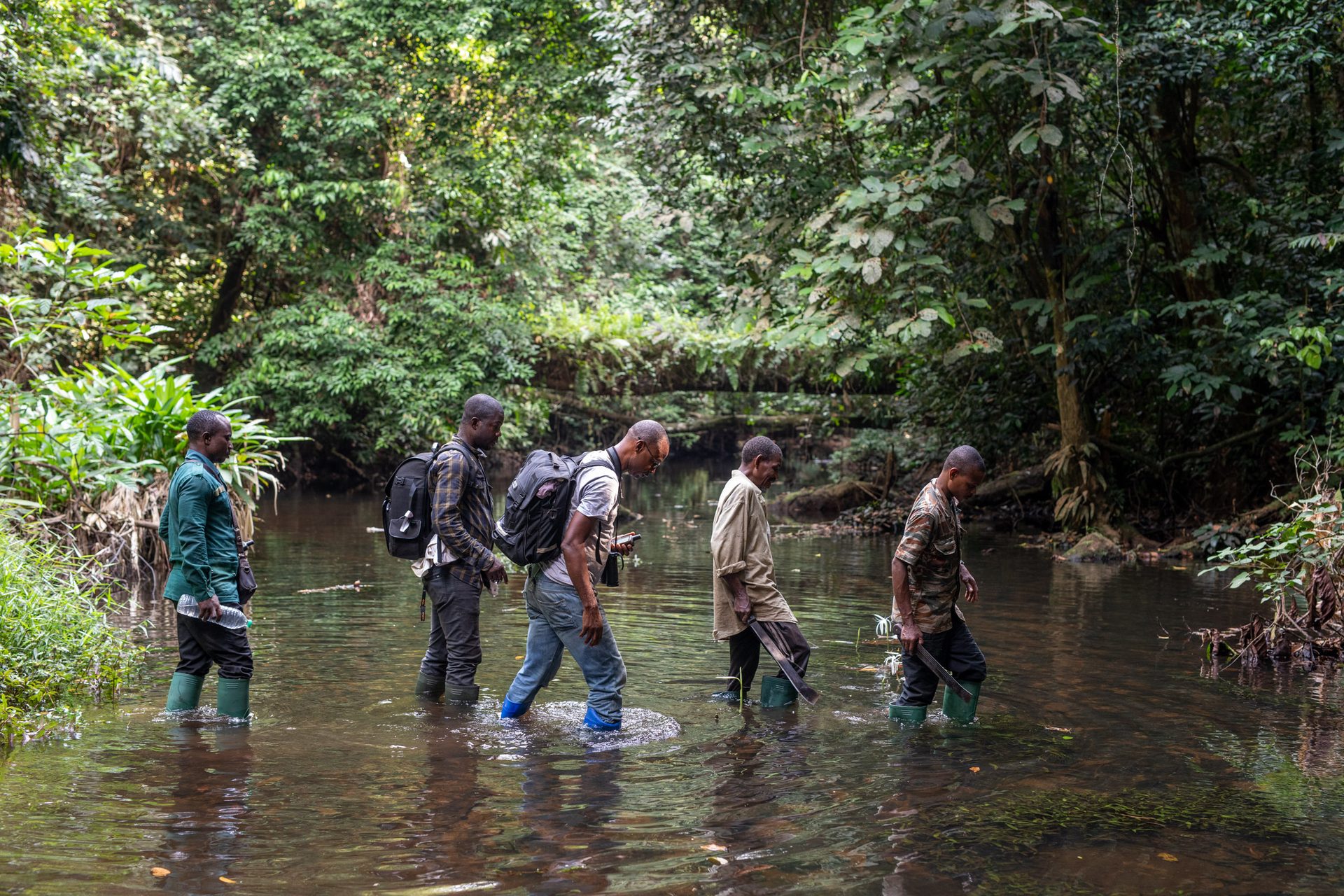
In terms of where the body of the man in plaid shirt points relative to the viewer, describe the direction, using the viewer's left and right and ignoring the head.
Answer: facing to the right of the viewer

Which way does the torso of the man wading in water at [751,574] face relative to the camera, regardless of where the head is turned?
to the viewer's right

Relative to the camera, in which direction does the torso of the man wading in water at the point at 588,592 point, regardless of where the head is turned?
to the viewer's right

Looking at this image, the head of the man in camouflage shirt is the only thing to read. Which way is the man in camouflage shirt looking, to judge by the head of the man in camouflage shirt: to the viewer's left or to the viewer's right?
to the viewer's right

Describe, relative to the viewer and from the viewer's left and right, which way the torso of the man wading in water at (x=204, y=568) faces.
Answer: facing to the right of the viewer

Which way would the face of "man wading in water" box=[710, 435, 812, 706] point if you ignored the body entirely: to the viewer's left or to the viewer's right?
to the viewer's right

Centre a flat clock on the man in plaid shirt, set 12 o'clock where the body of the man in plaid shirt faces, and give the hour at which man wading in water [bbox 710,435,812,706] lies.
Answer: The man wading in water is roughly at 12 o'clock from the man in plaid shirt.

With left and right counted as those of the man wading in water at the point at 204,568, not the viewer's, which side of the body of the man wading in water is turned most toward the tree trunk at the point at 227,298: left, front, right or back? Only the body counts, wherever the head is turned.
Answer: left

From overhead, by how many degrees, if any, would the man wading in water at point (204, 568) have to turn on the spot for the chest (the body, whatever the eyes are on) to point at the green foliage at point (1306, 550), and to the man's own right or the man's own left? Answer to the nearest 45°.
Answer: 0° — they already face it

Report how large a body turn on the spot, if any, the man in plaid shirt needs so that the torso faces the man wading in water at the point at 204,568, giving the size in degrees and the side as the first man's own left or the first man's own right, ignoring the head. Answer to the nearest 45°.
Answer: approximately 180°

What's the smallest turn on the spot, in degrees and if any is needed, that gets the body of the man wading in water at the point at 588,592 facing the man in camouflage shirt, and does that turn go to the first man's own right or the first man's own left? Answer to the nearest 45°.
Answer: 0° — they already face them
